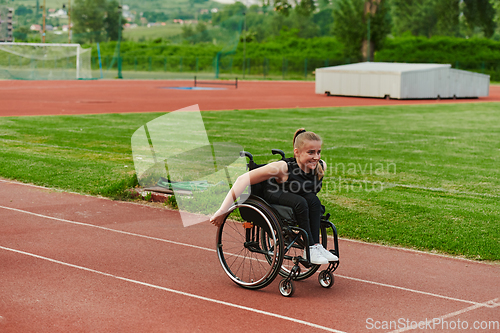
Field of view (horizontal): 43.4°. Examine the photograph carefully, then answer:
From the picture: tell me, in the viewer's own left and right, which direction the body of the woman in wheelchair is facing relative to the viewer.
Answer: facing the viewer and to the right of the viewer

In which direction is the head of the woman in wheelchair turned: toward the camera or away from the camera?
toward the camera

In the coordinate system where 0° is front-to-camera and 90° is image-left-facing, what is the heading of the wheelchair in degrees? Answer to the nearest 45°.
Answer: approximately 315°
